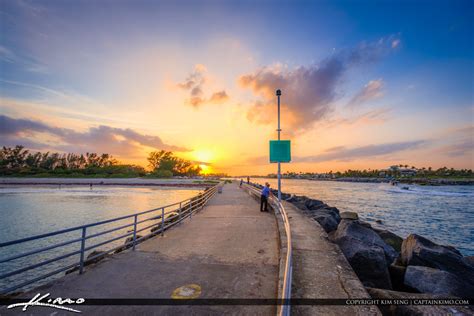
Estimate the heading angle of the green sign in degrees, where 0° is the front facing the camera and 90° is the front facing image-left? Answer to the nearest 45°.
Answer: approximately 0°

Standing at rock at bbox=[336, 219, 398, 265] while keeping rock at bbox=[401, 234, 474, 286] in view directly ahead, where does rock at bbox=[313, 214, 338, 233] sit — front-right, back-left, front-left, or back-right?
back-left

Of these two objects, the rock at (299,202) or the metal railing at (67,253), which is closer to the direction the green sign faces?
the metal railing

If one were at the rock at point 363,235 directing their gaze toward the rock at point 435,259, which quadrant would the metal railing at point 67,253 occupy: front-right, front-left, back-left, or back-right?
back-right

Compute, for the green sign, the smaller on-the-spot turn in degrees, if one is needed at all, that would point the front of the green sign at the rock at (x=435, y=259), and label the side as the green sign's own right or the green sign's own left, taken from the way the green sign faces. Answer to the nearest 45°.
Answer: approximately 45° to the green sign's own left
